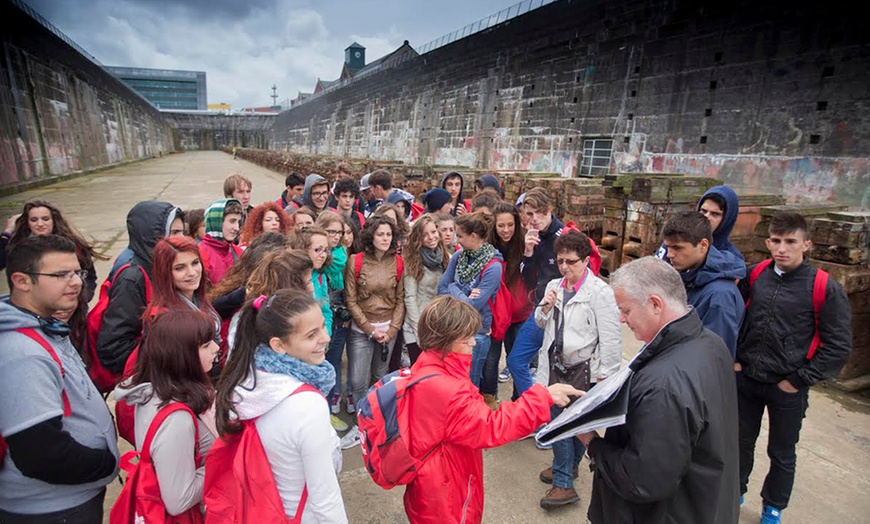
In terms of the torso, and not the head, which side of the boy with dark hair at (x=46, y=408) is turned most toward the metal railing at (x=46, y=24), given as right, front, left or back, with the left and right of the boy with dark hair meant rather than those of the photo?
left

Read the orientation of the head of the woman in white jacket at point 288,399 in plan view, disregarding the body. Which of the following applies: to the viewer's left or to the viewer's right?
to the viewer's right

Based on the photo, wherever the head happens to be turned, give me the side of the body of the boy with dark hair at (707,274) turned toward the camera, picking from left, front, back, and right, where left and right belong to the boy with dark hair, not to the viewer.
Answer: left

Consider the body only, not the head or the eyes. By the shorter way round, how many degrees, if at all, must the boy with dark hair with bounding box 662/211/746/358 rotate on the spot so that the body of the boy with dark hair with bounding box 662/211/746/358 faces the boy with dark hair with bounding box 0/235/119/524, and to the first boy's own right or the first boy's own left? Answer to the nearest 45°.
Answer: approximately 45° to the first boy's own left

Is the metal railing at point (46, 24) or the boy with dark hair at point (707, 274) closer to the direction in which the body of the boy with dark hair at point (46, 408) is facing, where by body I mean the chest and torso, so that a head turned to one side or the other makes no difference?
the boy with dark hair

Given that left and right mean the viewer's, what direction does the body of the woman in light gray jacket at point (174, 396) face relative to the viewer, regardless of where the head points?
facing to the right of the viewer

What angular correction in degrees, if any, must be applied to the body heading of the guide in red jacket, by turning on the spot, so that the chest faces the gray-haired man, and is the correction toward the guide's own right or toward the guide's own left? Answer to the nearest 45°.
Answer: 0° — they already face them

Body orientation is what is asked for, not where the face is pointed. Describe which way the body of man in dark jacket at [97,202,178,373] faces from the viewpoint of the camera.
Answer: to the viewer's right

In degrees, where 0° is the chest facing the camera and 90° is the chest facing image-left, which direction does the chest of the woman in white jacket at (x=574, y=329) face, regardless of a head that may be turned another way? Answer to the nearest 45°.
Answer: approximately 45°

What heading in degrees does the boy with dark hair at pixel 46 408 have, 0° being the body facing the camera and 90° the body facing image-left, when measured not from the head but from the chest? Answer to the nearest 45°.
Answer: approximately 270°
